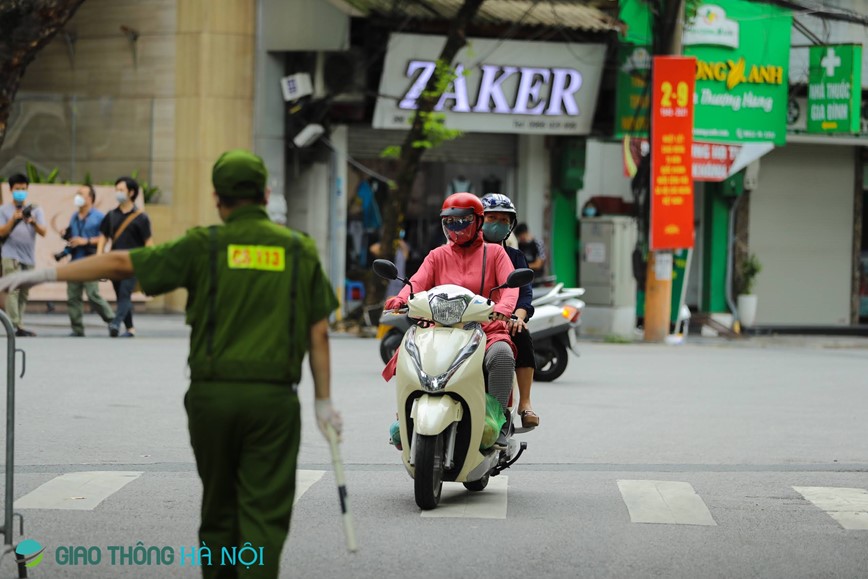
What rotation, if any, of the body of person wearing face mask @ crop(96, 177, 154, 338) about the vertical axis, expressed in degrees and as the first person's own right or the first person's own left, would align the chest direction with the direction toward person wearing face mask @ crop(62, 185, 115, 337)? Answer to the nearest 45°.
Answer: approximately 90° to the first person's own right

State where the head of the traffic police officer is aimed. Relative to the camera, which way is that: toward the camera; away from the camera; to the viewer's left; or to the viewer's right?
away from the camera

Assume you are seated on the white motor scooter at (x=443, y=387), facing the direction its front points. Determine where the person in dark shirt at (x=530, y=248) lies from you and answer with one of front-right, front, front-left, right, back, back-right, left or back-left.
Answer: back

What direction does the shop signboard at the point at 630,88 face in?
toward the camera

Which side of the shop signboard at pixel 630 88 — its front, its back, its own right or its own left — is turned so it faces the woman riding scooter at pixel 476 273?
front

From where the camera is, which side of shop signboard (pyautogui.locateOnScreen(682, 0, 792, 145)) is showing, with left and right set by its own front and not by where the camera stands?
front

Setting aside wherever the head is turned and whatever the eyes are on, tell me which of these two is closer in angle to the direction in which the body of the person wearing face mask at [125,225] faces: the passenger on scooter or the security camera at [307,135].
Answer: the passenger on scooter

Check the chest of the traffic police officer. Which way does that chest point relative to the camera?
away from the camera

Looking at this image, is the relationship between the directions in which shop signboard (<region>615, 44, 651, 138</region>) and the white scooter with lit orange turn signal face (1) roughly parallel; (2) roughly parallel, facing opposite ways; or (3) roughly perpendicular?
roughly perpendicular

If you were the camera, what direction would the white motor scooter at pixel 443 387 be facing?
facing the viewer

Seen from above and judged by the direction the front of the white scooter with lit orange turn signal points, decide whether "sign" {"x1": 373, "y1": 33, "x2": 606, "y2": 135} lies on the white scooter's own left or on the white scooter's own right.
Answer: on the white scooter's own right

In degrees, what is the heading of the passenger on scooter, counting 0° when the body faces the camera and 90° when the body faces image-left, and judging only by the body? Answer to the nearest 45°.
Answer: approximately 0°

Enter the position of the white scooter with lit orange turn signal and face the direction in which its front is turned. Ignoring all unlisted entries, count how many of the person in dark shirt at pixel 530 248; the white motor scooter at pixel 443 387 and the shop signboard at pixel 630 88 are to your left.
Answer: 1

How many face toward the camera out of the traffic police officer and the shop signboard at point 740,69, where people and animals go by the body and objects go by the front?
1
